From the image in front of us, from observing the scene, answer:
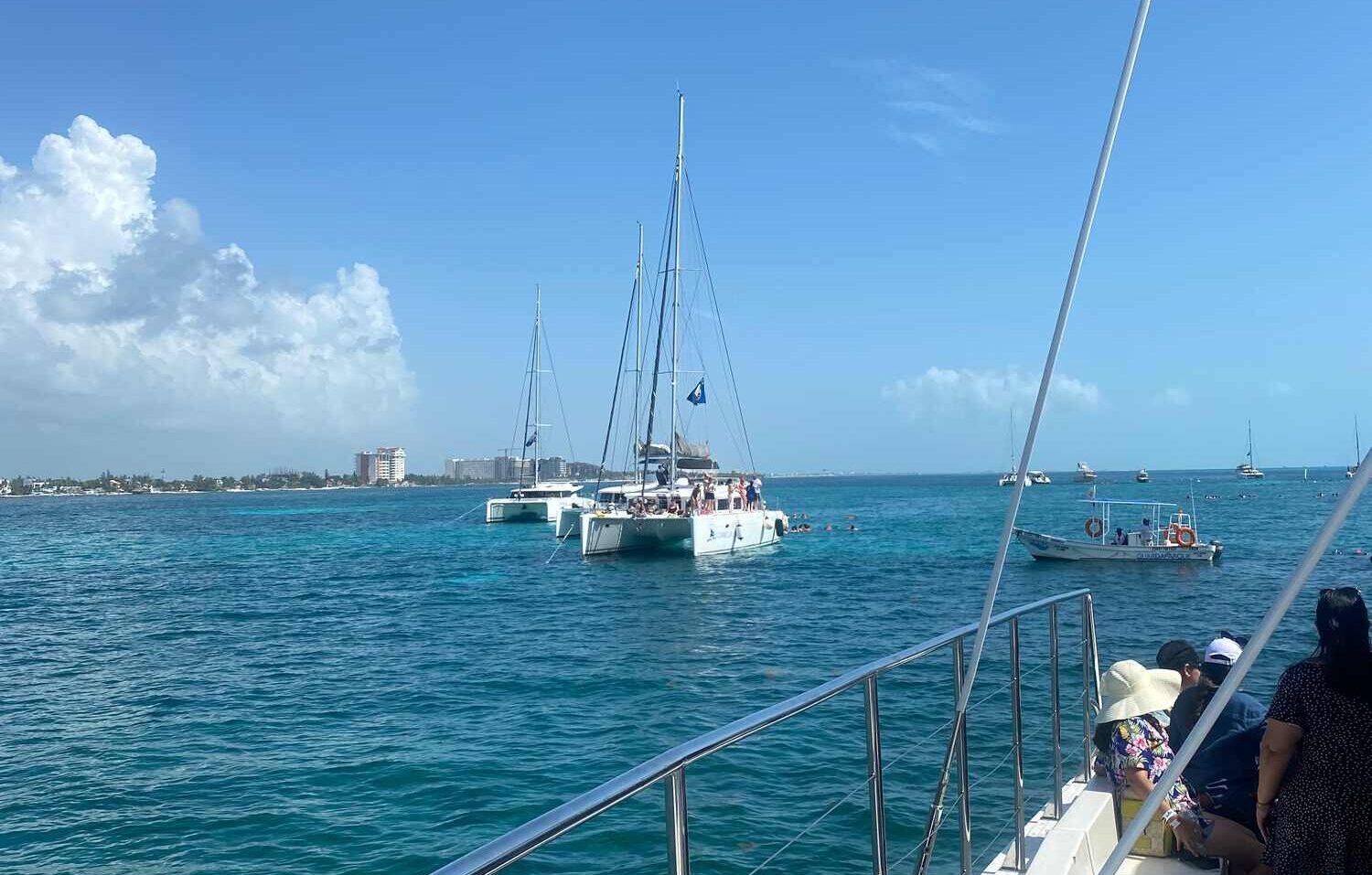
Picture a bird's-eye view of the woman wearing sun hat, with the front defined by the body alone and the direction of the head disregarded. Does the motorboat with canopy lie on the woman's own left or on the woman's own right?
on the woman's own left

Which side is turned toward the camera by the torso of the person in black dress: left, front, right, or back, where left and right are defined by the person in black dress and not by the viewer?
back

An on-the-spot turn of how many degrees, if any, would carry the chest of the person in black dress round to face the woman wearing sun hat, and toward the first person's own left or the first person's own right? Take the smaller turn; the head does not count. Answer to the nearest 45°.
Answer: approximately 45° to the first person's own left

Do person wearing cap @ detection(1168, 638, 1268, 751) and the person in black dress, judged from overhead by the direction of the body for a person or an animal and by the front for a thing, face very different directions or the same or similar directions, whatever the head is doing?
same or similar directions

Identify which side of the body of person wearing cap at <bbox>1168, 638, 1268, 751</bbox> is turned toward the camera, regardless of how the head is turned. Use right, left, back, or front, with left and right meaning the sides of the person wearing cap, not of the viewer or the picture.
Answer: back

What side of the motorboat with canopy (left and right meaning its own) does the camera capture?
left

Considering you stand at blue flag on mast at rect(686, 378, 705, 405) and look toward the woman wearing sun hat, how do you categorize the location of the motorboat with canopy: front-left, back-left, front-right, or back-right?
front-left

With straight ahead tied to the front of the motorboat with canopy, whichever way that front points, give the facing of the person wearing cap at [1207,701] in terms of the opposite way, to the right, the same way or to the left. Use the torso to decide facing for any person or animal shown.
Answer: to the right

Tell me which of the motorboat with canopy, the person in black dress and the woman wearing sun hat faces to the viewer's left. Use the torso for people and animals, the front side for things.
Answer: the motorboat with canopy

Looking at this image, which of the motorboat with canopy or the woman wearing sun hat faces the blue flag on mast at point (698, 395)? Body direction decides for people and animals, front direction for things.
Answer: the motorboat with canopy
